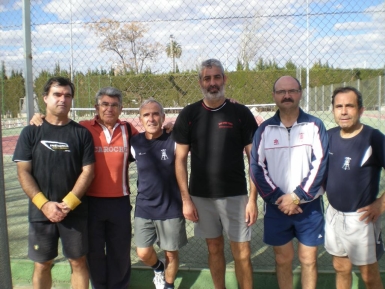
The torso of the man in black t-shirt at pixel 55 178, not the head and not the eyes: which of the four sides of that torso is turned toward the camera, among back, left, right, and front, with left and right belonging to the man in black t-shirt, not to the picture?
front

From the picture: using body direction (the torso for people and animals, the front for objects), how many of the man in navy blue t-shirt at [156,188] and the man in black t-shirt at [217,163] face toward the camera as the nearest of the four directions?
2

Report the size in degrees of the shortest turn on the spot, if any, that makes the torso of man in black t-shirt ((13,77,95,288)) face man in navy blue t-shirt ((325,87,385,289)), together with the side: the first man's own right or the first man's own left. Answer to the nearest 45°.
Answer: approximately 45° to the first man's own left

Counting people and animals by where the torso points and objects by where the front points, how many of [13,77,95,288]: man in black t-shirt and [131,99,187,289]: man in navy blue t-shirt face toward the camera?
2

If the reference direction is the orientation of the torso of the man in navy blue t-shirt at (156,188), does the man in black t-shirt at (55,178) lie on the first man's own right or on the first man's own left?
on the first man's own right

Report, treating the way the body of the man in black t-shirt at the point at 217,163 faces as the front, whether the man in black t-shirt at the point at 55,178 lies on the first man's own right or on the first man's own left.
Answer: on the first man's own right

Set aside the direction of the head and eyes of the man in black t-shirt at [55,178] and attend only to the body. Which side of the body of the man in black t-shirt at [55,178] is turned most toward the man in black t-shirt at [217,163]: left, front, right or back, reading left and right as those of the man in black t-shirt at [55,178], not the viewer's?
left

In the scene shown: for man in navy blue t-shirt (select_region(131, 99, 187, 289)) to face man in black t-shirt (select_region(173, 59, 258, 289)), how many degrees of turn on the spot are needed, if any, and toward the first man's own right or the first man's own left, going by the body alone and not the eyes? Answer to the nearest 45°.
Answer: approximately 90° to the first man's own left

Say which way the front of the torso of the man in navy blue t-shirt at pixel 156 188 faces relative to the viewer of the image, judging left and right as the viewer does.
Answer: facing the viewer

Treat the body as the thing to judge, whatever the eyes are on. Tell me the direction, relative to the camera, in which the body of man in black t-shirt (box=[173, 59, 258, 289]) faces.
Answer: toward the camera

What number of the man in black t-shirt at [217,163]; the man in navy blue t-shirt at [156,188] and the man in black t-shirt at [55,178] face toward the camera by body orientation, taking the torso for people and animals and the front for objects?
3
